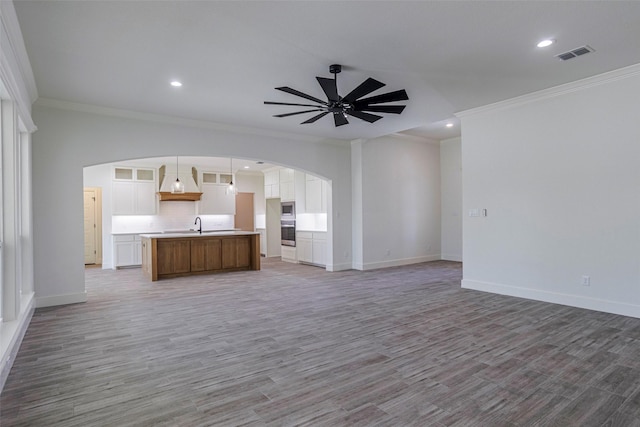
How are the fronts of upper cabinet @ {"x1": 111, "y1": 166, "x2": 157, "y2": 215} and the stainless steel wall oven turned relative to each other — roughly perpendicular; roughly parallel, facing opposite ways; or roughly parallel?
roughly perpendicular

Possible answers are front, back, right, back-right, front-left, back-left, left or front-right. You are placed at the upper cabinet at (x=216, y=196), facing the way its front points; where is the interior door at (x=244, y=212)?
back-left

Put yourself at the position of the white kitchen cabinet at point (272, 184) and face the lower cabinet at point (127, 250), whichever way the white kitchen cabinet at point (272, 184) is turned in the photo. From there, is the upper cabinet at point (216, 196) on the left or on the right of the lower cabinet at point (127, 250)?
right

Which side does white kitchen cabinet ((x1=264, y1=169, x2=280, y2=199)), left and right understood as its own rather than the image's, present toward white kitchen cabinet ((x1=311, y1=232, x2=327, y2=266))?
left

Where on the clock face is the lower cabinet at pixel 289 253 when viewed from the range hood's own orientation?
The lower cabinet is roughly at 10 o'clock from the range hood.

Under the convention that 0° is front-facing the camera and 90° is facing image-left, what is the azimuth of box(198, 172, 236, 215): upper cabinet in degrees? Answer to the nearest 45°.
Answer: approximately 0°

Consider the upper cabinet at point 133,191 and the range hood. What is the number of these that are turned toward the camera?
2

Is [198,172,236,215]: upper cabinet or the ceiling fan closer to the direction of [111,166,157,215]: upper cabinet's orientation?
the ceiling fan
